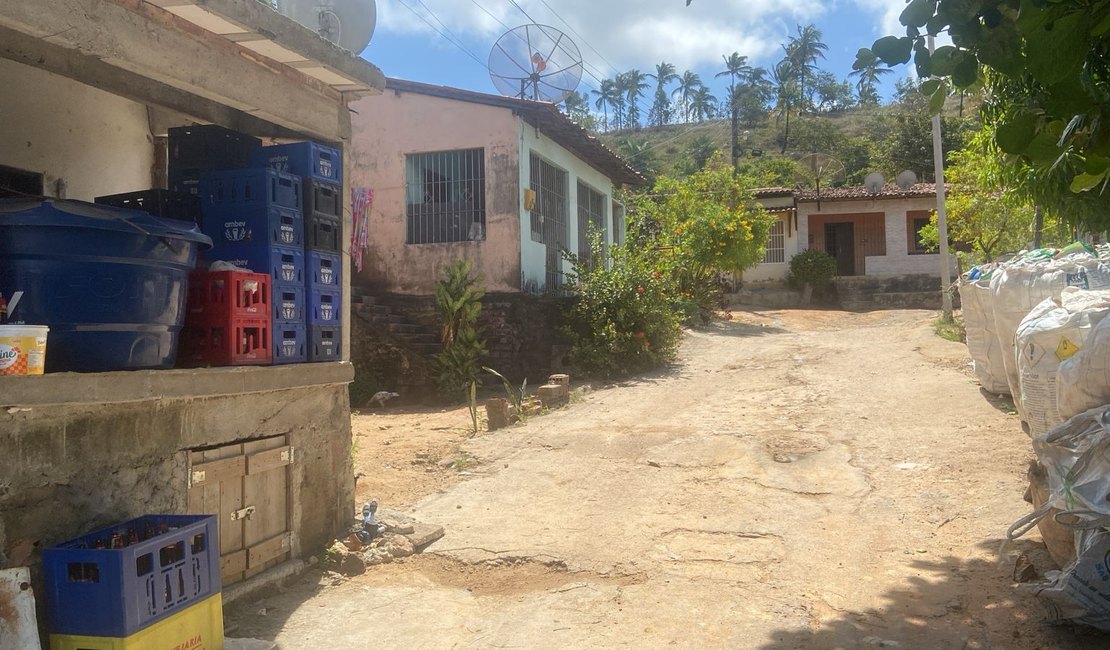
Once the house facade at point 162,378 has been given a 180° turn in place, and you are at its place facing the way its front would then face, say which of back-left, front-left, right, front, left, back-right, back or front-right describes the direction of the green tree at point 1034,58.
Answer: back

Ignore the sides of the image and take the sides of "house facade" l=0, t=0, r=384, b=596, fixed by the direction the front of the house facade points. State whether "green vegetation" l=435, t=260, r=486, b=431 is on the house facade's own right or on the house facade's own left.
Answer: on the house facade's own left

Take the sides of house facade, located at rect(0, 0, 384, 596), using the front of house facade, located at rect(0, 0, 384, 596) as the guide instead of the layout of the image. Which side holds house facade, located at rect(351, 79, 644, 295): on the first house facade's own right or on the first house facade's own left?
on the first house facade's own left

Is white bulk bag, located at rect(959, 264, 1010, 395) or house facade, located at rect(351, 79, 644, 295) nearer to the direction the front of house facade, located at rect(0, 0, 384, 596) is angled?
the white bulk bag

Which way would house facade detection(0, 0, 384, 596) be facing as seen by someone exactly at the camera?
facing the viewer and to the right of the viewer

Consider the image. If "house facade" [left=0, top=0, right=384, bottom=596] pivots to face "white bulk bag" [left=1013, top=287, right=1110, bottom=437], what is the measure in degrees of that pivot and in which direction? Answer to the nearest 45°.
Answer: approximately 45° to its left

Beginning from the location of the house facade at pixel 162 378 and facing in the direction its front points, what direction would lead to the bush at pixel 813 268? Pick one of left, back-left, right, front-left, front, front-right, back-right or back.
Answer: left

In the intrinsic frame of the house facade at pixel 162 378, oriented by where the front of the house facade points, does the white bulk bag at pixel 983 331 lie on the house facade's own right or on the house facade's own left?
on the house facade's own left

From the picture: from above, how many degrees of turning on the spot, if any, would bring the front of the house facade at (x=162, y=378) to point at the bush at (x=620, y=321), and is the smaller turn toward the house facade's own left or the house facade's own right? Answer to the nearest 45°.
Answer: approximately 90° to the house facade's own left

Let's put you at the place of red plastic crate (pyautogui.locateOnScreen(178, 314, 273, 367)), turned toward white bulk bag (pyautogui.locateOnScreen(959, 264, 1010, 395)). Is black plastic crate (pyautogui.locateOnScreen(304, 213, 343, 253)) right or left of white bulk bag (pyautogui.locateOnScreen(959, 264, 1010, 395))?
left
